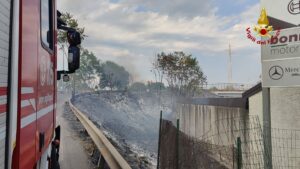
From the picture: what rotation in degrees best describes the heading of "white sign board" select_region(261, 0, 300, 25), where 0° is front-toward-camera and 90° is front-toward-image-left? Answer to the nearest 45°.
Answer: approximately 0°

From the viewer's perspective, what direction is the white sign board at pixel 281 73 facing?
toward the camera

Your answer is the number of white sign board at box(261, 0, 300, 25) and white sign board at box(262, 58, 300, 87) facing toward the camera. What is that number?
2
